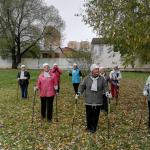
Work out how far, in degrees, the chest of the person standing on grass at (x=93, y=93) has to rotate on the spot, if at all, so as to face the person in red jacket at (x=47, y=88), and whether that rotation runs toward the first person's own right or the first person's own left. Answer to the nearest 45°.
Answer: approximately 135° to the first person's own right

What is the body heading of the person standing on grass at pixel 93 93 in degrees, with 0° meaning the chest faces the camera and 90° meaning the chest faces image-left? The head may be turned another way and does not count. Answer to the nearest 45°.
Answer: approximately 0°

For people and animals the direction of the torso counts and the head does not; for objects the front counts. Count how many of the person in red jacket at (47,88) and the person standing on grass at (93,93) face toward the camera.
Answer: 2

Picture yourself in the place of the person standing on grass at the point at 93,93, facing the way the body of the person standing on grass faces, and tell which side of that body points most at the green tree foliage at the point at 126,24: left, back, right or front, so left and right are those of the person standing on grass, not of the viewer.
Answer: back

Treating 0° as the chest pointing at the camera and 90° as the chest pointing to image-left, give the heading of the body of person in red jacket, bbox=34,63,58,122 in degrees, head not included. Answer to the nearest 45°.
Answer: approximately 0°

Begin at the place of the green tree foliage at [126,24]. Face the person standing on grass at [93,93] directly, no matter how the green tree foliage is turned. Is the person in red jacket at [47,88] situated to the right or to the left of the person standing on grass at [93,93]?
right
